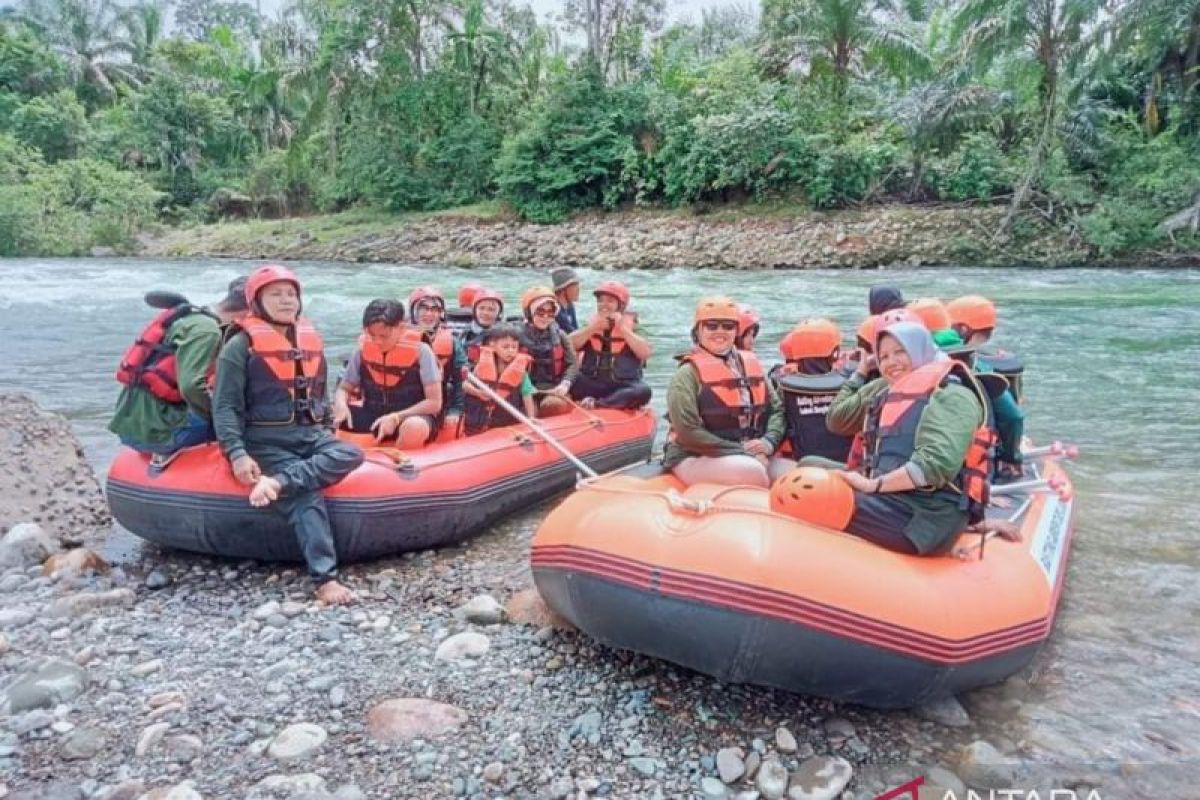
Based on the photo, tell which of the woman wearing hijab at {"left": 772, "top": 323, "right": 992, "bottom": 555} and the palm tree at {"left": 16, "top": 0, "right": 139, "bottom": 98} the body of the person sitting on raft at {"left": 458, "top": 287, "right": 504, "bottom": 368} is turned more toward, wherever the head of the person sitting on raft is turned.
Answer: the woman wearing hijab

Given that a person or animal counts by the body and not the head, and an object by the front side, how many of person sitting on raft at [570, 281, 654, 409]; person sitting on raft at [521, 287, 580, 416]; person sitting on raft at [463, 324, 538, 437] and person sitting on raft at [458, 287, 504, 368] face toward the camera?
4

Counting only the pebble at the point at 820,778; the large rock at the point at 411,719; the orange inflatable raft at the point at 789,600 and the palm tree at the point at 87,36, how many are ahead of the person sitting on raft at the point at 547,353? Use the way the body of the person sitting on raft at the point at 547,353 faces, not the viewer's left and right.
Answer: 3

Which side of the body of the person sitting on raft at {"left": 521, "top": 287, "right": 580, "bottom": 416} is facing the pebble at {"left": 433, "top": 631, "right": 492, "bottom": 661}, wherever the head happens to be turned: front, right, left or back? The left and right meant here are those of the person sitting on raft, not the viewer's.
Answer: front

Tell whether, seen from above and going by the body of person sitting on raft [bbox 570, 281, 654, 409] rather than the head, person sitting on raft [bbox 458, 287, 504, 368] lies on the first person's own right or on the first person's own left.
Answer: on the first person's own right

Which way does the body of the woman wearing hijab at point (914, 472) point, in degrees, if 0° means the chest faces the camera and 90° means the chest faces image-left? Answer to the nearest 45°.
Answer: approximately 45°

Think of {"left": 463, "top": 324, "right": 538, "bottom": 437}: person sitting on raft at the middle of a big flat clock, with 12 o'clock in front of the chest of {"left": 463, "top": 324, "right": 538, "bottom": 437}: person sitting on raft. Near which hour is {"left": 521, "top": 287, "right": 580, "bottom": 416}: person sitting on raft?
{"left": 521, "top": 287, "right": 580, "bottom": 416}: person sitting on raft is roughly at 7 o'clock from {"left": 463, "top": 324, "right": 538, "bottom": 437}: person sitting on raft.

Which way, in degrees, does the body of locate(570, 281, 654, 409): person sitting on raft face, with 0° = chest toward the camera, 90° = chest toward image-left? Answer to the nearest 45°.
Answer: approximately 0°

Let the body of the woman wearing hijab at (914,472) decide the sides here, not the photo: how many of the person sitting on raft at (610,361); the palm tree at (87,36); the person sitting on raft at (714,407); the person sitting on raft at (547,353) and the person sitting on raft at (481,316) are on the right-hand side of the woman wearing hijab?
5

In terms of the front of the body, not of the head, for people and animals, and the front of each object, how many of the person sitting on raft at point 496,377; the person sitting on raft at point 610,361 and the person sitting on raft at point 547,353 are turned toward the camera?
3

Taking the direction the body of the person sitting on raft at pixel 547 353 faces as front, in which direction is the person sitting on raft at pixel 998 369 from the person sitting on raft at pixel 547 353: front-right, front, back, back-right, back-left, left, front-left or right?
front-left

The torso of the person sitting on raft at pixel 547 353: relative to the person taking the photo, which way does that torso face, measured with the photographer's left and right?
facing the viewer

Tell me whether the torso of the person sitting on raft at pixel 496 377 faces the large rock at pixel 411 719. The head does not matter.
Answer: yes

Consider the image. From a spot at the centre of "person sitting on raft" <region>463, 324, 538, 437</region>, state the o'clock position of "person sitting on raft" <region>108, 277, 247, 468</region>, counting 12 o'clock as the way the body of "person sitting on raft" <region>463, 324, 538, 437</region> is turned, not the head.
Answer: "person sitting on raft" <region>108, 277, 247, 468</region> is roughly at 2 o'clock from "person sitting on raft" <region>463, 324, 538, 437</region>.

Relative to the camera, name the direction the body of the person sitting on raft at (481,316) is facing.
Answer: toward the camera

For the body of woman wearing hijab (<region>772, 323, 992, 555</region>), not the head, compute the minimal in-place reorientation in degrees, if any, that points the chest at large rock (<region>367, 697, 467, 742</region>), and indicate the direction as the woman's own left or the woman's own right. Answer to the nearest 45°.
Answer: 0° — they already face it
